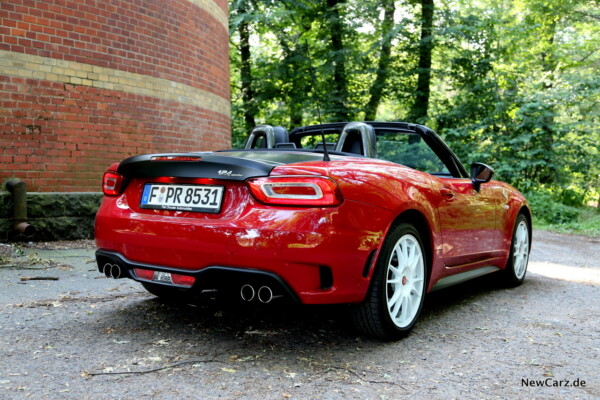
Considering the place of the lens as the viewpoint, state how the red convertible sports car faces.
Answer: facing away from the viewer and to the right of the viewer
